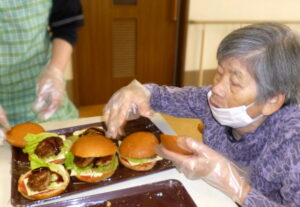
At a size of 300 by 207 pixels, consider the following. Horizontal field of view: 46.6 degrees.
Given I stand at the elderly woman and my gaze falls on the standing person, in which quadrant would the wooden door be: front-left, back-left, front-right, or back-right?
front-right

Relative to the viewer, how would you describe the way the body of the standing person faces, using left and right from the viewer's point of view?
facing the viewer

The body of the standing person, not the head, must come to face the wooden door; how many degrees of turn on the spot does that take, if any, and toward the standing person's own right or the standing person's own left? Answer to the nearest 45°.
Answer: approximately 135° to the standing person's own left

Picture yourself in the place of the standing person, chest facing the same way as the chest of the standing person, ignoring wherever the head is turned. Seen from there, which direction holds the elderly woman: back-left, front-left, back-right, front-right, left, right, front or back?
front-left

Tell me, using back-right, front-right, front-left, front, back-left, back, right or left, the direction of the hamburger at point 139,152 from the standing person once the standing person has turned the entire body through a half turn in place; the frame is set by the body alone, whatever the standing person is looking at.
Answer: back-right
